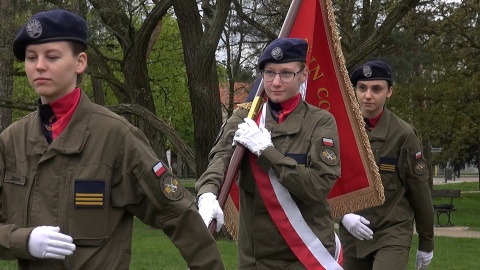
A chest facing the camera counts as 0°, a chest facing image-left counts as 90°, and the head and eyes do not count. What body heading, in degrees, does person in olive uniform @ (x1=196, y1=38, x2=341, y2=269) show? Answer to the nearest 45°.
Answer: approximately 45°

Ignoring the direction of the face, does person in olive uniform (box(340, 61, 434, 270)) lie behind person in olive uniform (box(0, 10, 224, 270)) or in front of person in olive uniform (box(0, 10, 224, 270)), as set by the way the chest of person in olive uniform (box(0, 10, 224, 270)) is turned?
behind

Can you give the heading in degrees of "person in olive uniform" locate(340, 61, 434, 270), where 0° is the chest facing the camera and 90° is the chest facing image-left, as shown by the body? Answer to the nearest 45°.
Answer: approximately 45°

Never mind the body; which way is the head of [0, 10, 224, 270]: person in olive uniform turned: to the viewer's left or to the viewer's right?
to the viewer's left

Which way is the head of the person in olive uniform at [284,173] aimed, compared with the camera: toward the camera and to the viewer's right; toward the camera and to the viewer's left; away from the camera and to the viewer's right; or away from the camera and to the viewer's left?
toward the camera and to the viewer's left

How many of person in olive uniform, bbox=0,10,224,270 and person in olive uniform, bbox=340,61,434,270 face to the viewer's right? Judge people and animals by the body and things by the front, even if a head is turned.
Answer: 0
